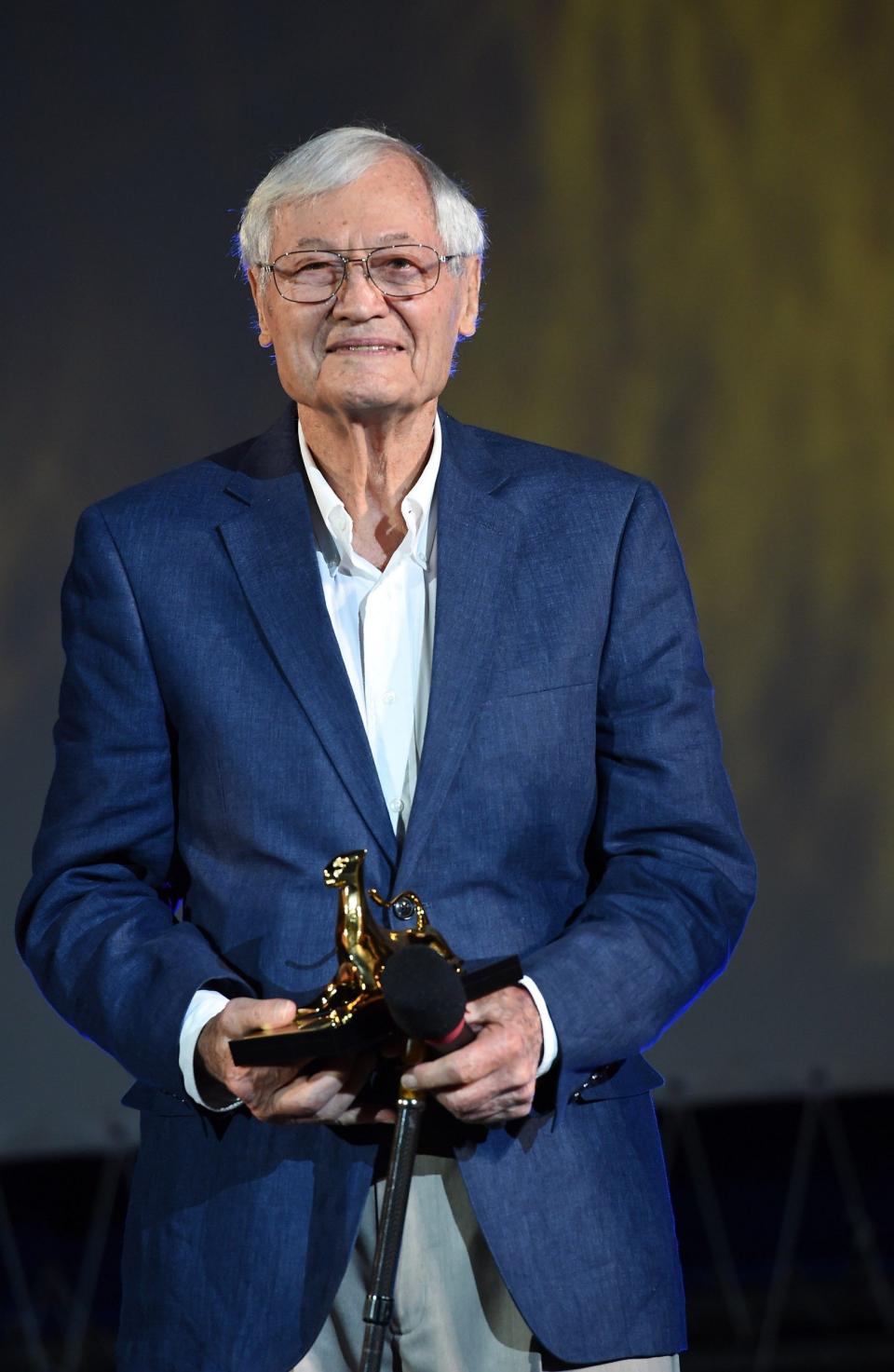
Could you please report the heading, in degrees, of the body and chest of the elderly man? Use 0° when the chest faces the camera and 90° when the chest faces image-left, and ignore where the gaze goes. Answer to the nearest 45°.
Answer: approximately 0°

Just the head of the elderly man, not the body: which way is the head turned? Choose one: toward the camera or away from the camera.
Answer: toward the camera
